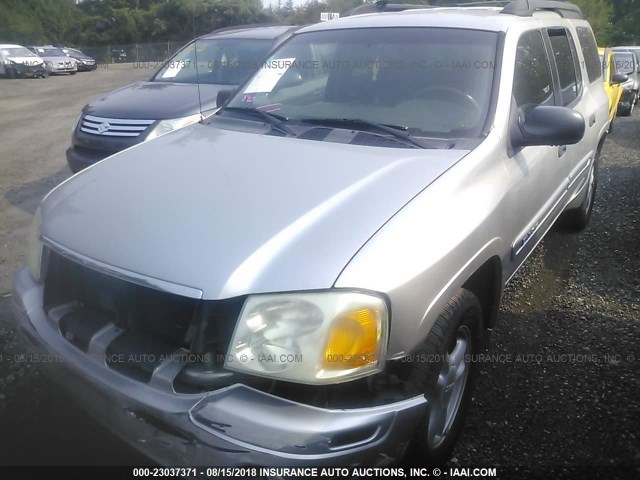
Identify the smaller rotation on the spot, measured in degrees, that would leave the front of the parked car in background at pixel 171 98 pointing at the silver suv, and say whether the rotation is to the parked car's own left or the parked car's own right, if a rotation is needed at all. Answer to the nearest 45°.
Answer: approximately 45° to the parked car's own left

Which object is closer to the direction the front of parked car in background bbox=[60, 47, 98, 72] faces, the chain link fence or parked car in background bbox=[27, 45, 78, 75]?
the parked car in background

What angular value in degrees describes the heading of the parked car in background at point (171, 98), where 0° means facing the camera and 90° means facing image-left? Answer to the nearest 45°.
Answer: approximately 45°

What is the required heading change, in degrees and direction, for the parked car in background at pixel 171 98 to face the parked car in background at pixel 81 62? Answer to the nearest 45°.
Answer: approximately 135° to its right

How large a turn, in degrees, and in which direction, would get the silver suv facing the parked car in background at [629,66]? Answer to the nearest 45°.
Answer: approximately 180°

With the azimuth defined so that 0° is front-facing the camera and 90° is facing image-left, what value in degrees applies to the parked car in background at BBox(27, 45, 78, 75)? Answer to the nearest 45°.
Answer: approximately 315°

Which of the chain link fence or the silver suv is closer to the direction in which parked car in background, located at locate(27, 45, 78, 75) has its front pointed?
the silver suv

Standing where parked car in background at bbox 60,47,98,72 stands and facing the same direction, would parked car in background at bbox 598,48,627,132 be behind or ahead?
ahead

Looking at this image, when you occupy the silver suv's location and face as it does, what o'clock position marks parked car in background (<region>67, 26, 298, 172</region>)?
The parked car in background is roughly at 4 o'clock from the silver suv.
